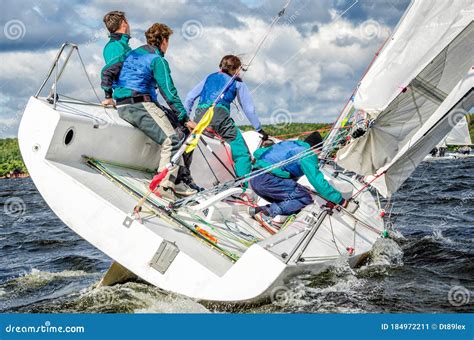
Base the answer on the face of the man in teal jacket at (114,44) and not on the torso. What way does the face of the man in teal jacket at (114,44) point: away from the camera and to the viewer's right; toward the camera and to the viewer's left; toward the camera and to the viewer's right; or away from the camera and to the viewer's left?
away from the camera and to the viewer's right

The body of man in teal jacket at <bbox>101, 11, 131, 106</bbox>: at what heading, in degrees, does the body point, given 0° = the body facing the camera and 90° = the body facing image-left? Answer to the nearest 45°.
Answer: approximately 225°

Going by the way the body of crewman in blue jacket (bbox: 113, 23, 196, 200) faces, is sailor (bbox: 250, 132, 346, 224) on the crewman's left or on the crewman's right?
on the crewman's right

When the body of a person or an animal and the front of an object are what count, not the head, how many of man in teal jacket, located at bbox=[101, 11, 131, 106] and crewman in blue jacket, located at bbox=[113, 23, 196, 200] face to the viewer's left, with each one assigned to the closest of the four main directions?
0

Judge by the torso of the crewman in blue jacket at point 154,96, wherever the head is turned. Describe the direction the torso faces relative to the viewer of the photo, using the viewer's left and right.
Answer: facing away from the viewer and to the right of the viewer

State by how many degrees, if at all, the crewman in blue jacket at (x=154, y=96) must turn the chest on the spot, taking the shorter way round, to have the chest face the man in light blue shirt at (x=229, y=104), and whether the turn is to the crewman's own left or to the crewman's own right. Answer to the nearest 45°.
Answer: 0° — they already face them
